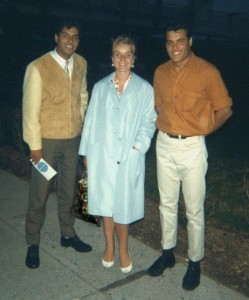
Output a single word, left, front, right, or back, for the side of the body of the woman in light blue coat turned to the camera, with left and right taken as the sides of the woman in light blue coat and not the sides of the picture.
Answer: front

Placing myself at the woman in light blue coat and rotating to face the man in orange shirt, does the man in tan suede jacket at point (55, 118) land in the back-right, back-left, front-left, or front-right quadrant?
back-left

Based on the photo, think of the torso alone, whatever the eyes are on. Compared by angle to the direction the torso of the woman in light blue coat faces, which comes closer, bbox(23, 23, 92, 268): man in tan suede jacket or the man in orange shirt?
the man in orange shirt

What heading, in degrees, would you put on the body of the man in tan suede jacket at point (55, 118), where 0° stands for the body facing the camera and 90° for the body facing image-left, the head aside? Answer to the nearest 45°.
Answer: approximately 315°

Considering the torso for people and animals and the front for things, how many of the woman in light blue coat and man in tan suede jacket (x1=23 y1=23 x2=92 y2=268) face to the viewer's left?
0

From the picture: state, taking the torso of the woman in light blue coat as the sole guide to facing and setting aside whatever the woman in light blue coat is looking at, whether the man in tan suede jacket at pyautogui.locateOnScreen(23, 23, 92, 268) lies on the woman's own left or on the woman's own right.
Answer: on the woman's own right

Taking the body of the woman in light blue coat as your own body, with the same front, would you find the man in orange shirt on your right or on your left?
on your left
